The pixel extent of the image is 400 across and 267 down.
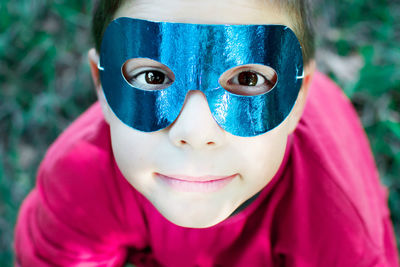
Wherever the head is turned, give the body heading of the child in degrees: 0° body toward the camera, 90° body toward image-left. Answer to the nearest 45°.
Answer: approximately 0°

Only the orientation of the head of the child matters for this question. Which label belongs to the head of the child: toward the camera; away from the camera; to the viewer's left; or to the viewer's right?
toward the camera
